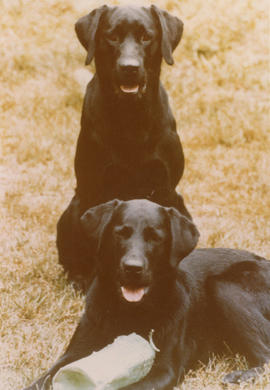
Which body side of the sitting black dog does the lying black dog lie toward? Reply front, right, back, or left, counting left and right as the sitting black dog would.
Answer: front

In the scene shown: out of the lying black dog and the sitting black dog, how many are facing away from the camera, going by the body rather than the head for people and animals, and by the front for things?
0

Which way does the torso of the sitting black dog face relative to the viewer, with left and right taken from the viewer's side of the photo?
facing the viewer

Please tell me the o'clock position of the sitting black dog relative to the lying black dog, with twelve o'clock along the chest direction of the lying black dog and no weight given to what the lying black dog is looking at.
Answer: The sitting black dog is roughly at 4 o'clock from the lying black dog.

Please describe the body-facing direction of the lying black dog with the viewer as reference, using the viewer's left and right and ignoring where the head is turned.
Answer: facing the viewer and to the left of the viewer
